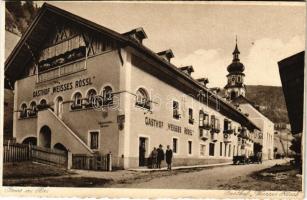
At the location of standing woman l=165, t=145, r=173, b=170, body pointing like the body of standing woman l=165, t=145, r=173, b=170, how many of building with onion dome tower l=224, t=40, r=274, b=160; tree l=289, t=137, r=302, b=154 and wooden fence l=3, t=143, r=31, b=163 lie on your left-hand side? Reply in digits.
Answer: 2

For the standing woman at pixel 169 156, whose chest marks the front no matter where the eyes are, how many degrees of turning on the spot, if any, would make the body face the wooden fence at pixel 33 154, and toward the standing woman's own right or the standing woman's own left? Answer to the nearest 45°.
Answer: approximately 90° to the standing woman's own right

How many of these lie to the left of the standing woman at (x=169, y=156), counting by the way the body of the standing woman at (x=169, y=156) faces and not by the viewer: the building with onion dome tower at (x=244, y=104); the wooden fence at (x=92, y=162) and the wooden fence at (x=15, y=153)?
1

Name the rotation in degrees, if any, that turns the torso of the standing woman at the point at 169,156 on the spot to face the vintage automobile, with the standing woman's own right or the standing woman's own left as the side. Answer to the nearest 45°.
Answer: approximately 90° to the standing woman's own left

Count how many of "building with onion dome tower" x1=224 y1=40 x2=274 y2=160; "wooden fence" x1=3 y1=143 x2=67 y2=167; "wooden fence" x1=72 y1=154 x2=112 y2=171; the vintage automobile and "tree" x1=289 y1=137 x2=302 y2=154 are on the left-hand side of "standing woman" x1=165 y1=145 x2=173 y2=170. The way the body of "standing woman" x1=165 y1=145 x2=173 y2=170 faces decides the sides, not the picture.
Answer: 3

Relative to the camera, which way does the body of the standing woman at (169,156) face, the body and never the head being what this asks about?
toward the camera

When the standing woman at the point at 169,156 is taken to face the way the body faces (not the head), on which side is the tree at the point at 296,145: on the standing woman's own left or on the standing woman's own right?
on the standing woman's own left

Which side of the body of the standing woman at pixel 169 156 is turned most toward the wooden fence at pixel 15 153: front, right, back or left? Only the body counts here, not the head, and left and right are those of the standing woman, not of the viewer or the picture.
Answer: right
